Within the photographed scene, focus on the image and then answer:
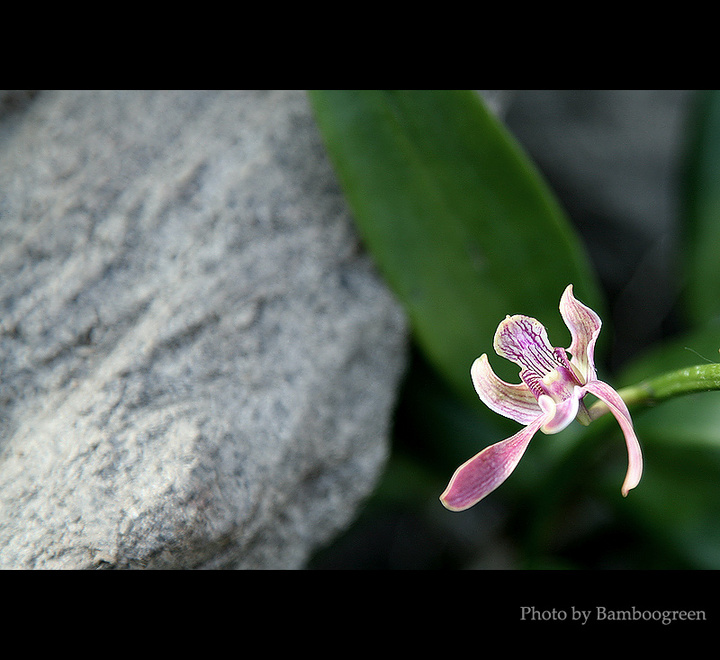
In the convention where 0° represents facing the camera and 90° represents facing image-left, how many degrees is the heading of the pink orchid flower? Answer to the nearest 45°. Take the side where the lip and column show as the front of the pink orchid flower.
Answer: approximately 45°
